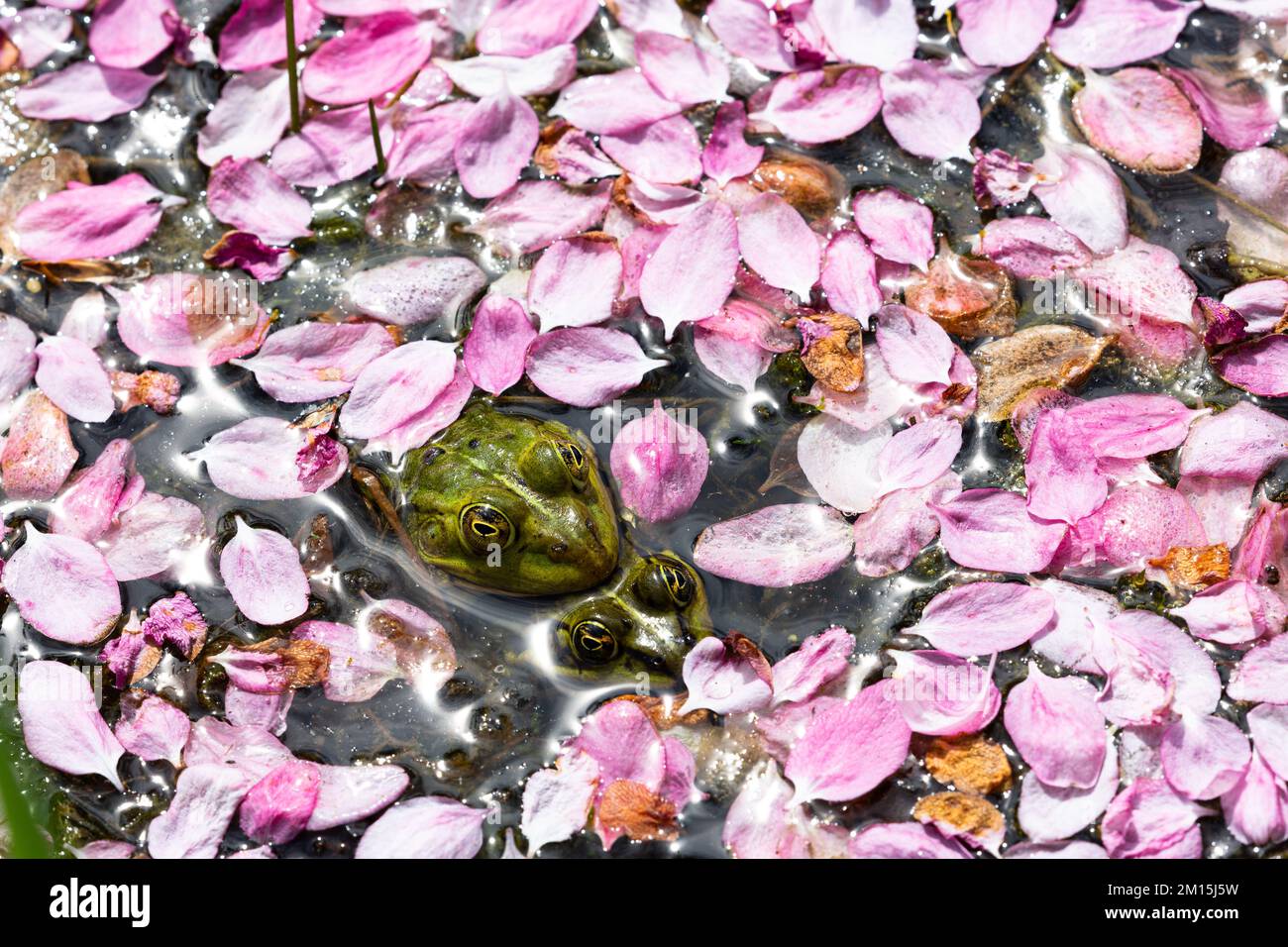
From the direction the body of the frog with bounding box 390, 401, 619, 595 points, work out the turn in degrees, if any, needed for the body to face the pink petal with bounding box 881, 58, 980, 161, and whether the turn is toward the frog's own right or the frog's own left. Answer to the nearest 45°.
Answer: approximately 90° to the frog's own left

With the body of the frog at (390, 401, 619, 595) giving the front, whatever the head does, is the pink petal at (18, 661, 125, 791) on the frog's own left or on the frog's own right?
on the frog's own right

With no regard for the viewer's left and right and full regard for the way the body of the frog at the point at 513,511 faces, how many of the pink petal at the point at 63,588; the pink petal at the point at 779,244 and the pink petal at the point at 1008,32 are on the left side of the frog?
2

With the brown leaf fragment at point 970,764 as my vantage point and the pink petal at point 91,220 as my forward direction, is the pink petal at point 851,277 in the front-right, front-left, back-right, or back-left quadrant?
front-right

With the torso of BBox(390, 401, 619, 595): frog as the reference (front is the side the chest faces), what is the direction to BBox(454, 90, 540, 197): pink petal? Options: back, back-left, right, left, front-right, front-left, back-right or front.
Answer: back-left

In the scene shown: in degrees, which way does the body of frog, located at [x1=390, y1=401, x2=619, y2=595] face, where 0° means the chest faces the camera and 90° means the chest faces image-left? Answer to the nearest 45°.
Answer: approximately 315°

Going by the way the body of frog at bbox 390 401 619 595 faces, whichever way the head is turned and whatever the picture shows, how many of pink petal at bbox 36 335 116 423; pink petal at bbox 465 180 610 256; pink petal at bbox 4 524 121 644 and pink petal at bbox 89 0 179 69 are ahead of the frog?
0

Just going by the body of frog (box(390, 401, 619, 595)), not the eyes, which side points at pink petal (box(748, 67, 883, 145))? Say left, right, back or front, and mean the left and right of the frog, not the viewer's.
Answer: left

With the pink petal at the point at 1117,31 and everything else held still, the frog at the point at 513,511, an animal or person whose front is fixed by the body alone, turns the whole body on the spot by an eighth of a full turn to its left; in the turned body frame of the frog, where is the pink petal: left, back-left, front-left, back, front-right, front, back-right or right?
front-left

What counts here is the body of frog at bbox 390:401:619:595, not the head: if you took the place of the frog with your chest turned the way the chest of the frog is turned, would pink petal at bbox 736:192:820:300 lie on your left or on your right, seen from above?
on your left

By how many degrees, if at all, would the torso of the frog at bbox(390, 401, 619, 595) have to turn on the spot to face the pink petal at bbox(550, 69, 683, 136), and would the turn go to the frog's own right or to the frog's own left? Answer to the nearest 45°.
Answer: approximately 135° to the frog's own left

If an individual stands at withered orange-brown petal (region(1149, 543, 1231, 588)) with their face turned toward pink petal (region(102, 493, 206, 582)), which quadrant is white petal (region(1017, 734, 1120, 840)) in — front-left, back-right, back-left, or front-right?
front-left

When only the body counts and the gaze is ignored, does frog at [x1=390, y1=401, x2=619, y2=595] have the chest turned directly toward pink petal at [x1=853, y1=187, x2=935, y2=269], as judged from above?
no

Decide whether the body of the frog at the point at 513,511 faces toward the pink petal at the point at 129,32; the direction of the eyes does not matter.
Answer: no

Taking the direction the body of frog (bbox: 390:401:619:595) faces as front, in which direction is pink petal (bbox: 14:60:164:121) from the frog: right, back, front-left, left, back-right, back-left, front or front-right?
back

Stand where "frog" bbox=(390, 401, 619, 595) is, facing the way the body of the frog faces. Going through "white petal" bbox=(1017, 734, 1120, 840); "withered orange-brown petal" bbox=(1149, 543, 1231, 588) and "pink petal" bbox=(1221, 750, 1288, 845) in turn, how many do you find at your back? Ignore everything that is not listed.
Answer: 0

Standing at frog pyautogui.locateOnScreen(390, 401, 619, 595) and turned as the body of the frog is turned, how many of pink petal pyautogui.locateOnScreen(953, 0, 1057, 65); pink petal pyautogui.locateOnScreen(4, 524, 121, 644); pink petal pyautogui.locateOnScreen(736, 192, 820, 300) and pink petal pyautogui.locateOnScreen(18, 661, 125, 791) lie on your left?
2
